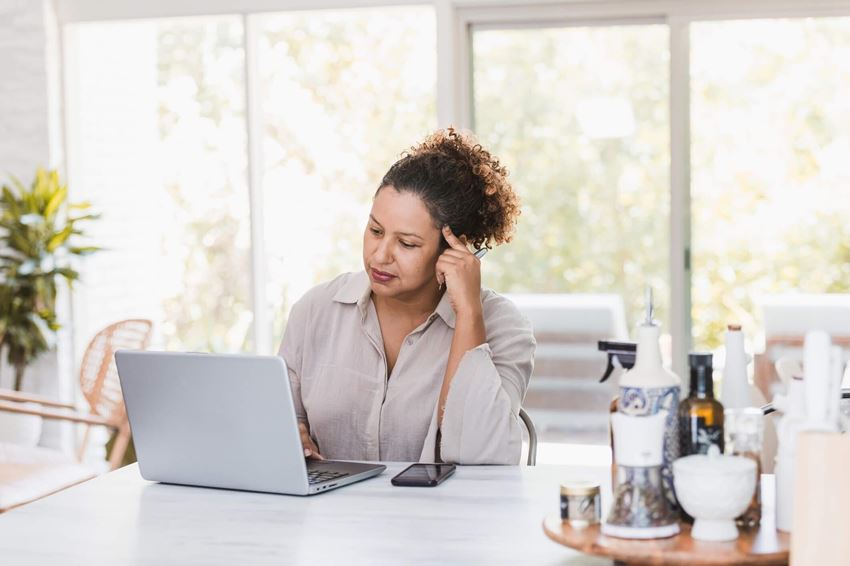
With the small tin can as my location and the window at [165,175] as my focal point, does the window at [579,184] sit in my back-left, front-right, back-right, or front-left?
front-right

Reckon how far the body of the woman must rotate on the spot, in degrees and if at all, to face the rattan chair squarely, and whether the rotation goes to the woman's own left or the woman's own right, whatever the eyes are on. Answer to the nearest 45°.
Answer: approximately 90° to the woman's own right

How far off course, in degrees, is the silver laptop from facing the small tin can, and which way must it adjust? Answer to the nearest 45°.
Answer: approximately 90° to its right

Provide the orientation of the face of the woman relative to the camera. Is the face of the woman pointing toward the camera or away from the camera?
toward the camera

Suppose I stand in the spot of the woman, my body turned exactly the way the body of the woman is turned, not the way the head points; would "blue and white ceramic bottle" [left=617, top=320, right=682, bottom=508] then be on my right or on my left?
on my left

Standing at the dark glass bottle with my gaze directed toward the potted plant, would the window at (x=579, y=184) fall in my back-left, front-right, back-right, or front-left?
front-right

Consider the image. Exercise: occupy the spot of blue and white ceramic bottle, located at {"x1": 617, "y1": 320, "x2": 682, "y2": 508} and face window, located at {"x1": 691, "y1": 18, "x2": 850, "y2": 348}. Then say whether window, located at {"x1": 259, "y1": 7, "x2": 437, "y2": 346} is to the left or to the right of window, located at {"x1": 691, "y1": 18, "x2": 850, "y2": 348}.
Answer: left

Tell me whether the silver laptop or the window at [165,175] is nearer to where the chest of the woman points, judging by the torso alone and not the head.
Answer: the silver laptop

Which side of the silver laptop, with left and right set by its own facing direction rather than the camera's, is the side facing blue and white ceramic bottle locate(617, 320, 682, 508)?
right

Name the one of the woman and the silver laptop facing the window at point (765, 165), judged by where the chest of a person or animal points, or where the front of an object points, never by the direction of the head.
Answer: the silver laptop

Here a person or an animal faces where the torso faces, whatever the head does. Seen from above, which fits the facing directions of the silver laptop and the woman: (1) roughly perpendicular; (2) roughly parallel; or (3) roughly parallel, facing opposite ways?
roughly parallel, facing opposite ways

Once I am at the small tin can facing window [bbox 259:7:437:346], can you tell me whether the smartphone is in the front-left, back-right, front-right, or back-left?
front-left

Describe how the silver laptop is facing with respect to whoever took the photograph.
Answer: facing away from the viewer and to the right of the viewer

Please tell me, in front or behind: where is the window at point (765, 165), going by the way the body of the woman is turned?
behind

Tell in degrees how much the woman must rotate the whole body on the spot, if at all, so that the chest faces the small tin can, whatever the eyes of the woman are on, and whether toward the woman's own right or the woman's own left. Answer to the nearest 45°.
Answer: approximately 45° to the woman's own left

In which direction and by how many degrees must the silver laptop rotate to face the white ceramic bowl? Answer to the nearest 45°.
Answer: approximately 90° to its right

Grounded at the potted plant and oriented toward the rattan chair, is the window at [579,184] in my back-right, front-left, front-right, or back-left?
front-left

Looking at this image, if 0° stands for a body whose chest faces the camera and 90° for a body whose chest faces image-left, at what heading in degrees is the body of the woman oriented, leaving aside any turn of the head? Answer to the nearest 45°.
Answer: approximately 45°
